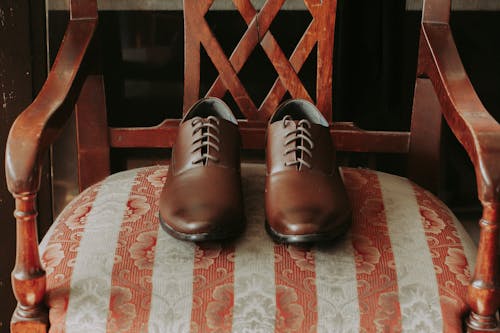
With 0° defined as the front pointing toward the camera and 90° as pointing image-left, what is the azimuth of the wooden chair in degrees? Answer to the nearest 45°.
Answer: approximately 0°

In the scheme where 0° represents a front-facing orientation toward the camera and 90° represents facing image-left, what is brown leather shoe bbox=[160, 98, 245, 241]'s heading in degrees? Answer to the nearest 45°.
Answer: approximately 0°

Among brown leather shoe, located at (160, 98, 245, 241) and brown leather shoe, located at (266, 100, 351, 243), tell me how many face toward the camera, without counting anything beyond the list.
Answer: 2
